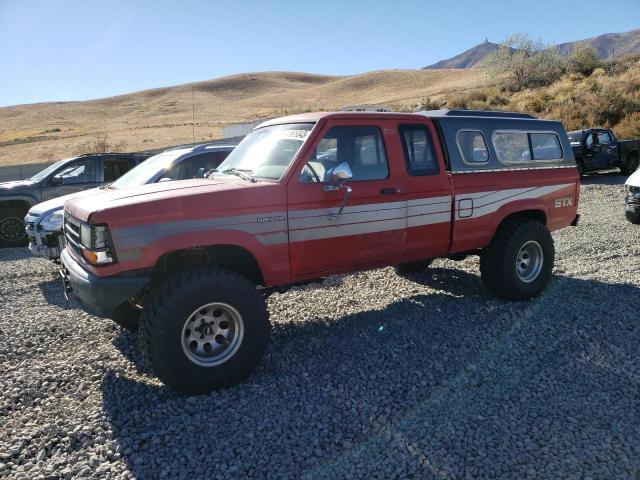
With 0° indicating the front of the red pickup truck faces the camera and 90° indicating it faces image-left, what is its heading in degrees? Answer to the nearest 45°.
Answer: approximately 45°

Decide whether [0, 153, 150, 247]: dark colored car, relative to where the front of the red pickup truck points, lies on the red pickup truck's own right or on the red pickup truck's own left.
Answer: on the red pickup truck's own right

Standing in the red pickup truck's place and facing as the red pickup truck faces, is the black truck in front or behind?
behind

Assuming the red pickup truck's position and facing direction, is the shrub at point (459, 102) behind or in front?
behind

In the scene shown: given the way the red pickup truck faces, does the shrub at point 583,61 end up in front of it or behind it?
behind

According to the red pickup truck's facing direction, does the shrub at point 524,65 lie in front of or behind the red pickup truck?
behind
